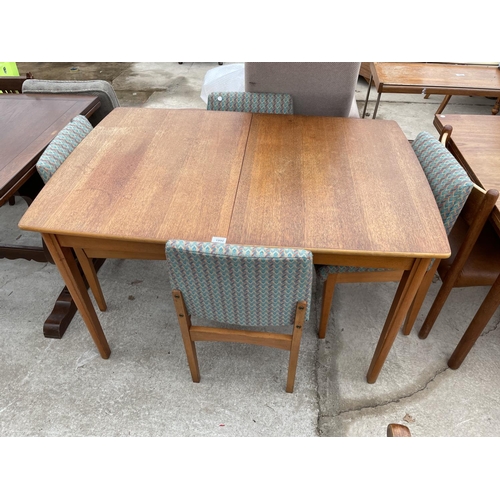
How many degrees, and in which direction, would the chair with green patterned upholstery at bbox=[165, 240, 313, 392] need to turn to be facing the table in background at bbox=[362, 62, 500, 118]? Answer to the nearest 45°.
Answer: approximately 45° to its right

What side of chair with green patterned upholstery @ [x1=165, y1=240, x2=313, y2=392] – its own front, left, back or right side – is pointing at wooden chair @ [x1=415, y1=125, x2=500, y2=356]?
right

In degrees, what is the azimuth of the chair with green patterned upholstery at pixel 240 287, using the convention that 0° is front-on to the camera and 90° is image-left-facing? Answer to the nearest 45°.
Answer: approximately 180°
